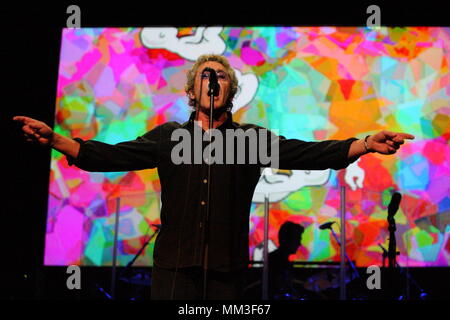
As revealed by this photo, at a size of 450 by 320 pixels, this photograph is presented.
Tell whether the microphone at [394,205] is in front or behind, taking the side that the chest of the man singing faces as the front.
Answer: behind

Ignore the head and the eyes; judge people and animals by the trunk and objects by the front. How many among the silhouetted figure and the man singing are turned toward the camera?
1

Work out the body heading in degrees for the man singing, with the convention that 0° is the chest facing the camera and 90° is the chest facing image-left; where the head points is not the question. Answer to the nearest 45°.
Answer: approximately 0°

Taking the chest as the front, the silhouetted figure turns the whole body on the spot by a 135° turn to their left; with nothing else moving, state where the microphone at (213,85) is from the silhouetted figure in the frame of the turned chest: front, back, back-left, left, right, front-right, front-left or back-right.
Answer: back-left
